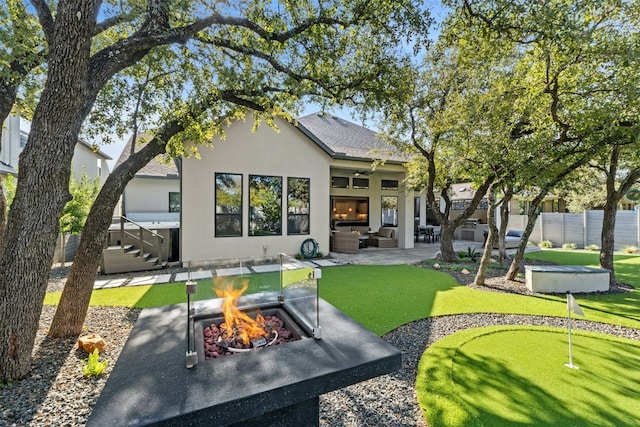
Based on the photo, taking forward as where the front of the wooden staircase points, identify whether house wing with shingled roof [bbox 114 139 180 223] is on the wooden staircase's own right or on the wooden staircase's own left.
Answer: on the wooden staircase's own left

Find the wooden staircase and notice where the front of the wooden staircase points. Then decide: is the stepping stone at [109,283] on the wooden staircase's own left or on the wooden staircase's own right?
on the wooden staircase's own right

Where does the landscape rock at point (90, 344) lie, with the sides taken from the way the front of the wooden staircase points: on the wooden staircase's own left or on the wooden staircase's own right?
on the wooden staircase's own right

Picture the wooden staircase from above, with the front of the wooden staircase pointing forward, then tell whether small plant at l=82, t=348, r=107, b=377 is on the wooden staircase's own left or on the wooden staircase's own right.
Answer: on the wooden staircase's own right

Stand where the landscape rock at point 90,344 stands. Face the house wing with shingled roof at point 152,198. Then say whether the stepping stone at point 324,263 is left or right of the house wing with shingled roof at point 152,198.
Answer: right
